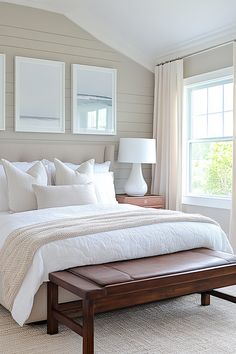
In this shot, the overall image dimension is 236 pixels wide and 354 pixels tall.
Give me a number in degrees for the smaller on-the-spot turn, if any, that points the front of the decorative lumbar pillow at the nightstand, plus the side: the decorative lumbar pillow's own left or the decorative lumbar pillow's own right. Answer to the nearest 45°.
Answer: approximately 90° to the decorative lumbar pillow's own left

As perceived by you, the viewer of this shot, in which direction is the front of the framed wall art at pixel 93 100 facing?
facing the viewer and to the right of the viewer

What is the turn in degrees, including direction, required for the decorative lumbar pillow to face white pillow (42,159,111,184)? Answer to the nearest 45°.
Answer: approximately 135° to its left

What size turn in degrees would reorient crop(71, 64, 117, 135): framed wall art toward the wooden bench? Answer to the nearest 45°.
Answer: approximately 45° to its right

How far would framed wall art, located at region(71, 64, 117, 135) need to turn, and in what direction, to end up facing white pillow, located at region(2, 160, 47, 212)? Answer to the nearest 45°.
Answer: approximately 90° to its right

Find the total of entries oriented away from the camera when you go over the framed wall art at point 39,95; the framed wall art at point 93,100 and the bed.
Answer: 0

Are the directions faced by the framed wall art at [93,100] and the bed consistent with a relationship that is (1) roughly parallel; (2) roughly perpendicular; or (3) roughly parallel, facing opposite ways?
roughly parallel

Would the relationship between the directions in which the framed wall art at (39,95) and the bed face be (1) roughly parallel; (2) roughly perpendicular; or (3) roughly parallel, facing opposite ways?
roughly parallel

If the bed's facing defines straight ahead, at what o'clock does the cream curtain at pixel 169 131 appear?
The cream curtain is roughly at 8 o'clock from the bed.

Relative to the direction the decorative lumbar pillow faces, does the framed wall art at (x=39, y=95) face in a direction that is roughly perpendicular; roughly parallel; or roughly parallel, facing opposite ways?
roughly parallel

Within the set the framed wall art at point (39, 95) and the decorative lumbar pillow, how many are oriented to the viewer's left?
0

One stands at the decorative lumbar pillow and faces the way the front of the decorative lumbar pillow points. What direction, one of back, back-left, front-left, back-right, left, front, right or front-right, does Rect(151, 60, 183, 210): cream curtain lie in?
left

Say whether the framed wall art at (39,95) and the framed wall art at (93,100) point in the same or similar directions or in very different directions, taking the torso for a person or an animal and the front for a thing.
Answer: same or similar directions

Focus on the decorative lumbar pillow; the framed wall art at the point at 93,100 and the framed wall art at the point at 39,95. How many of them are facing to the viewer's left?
0
